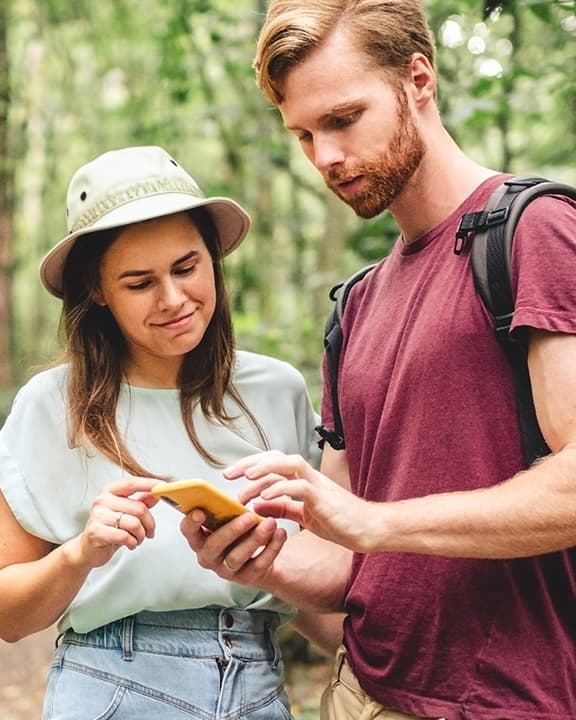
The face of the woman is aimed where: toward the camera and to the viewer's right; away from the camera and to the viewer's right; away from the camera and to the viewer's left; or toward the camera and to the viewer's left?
toward the camera and to the viewer's right

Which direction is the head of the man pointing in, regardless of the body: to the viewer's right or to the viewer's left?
to the viewer's left

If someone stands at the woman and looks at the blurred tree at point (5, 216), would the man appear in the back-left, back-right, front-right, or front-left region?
back-right

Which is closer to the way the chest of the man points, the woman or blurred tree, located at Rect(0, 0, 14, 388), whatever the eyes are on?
the woman

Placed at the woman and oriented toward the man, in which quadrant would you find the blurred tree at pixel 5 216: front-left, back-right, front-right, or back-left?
back-left

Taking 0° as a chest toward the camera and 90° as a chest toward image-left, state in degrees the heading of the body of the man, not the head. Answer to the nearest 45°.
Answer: approximately 45°
